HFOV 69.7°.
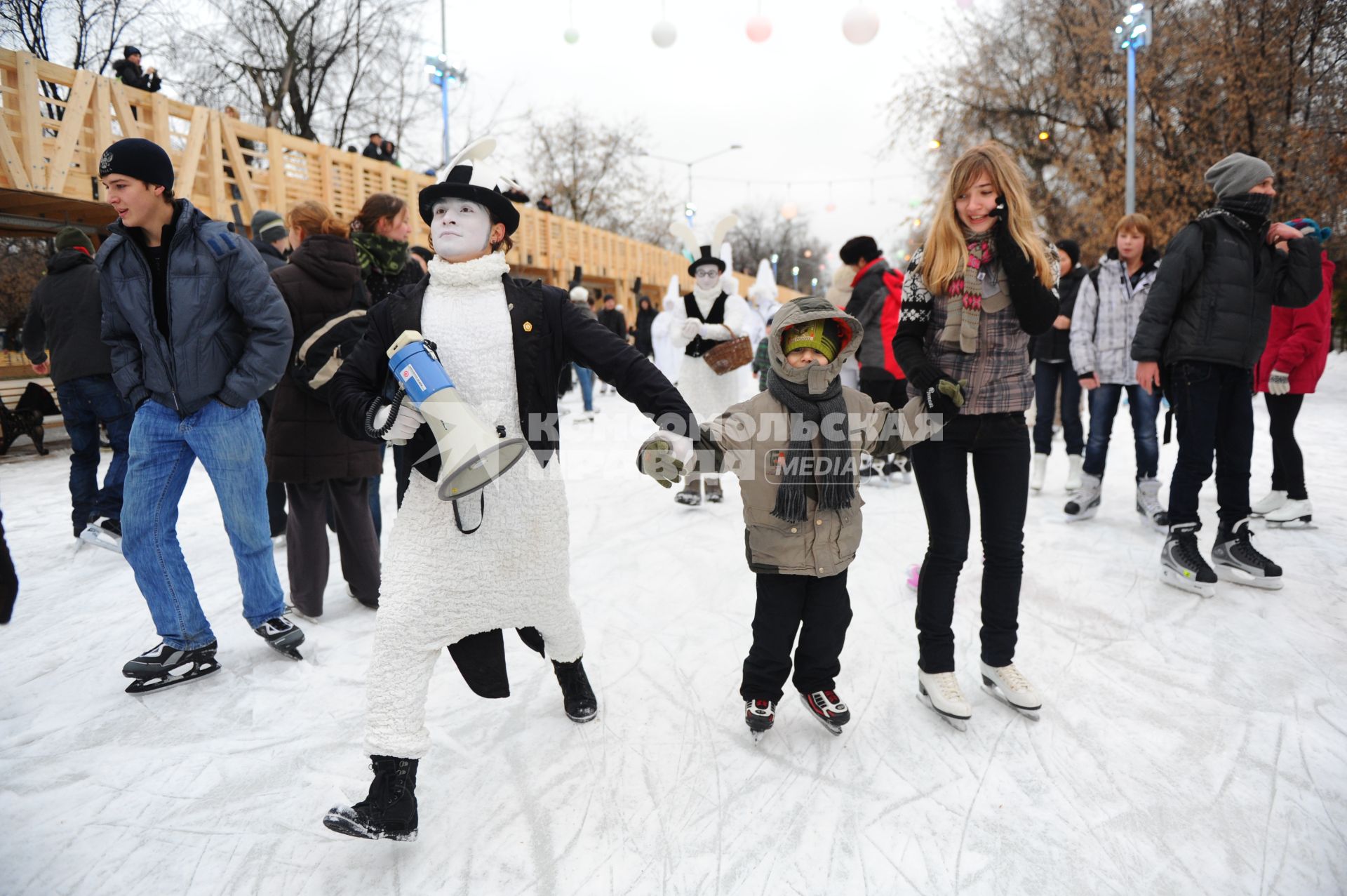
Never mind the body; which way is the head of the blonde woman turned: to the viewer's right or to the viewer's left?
to the viewer's left

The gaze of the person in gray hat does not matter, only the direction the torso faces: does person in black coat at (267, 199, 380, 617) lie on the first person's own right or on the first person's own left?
on the first person's own right

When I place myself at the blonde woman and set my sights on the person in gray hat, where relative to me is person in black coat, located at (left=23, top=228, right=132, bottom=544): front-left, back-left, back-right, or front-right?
back-left

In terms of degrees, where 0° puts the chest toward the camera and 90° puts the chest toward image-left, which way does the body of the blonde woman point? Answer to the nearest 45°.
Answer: approximately 0°

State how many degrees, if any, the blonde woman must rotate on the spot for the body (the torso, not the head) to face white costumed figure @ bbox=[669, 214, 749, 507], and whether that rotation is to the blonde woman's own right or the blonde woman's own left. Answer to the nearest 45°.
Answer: approximately 135° to the blonde woman's own right

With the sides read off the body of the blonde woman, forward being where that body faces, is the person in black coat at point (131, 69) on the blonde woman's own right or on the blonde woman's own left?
on the blonde woman's own right

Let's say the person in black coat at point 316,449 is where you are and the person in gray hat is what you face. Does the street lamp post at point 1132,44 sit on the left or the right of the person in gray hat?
left
